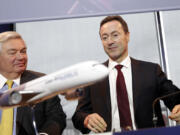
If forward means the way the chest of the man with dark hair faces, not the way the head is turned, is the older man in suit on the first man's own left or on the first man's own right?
on the first man's own right

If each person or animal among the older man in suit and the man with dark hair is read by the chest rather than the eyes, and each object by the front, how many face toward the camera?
2

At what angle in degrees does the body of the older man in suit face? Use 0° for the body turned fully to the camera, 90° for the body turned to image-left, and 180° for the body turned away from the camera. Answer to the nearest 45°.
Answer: approximately 0°

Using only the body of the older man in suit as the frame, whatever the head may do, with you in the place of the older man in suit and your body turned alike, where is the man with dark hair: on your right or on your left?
on your left

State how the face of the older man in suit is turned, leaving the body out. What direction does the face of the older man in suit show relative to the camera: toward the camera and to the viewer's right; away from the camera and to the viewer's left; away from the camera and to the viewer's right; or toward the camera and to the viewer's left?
toward the camera and to the viewer's right
